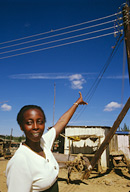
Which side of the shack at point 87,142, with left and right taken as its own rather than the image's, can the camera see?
front

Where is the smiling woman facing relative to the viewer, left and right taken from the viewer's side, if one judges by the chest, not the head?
facing the viewer and to the right of the viewer

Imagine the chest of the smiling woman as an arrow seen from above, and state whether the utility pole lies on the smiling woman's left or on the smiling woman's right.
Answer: on the smiling woman's left

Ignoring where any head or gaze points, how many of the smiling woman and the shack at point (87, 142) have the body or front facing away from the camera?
0

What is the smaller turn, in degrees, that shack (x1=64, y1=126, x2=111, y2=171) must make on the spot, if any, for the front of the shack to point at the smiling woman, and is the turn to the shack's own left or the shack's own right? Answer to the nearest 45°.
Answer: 0° — it already faces them

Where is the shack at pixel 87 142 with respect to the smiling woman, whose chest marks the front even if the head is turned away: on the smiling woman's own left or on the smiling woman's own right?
on the smiling woman's own left
